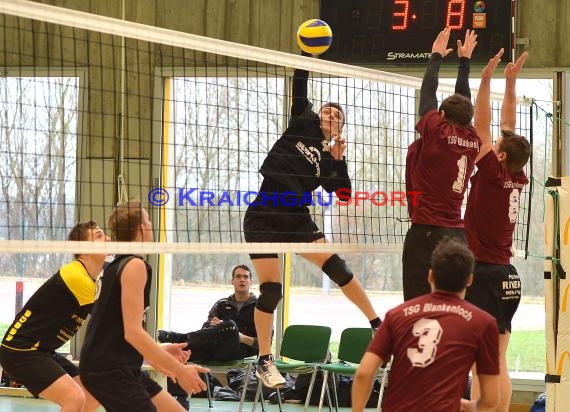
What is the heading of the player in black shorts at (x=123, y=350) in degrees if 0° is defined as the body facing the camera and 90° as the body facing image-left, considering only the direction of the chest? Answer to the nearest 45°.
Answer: approximately 270°

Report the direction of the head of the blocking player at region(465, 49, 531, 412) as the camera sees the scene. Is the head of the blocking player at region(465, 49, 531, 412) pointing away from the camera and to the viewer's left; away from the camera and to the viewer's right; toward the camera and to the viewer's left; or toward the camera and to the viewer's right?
away from the camera and to the viewer's left

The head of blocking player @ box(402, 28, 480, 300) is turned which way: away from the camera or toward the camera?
away from the camera

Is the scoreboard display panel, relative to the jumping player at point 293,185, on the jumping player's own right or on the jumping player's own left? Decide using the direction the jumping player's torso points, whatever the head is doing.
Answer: on the jumping player's own left

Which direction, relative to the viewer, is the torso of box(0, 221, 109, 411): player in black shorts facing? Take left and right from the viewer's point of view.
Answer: facing to the right of the viewer

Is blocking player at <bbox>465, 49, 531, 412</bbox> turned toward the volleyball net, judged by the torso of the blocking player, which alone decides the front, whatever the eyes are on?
yes

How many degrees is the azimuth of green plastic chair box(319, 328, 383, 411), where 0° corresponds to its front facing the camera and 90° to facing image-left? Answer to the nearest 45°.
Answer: approximately 45°

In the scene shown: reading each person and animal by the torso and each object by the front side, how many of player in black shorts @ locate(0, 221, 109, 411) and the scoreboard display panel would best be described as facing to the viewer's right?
1

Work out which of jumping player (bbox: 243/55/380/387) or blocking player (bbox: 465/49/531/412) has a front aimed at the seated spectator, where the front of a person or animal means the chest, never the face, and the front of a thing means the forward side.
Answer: the blocking player

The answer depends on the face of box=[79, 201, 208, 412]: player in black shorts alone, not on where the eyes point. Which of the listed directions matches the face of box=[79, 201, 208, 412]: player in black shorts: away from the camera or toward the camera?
away from the camera

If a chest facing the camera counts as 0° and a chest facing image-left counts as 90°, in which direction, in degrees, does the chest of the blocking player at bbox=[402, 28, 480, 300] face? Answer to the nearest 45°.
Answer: approximately 135°

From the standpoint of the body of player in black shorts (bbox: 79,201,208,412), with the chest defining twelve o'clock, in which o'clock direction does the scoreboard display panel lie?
The scoreboard display panel is roughly at 10 o'clock from the player in black shorts.
